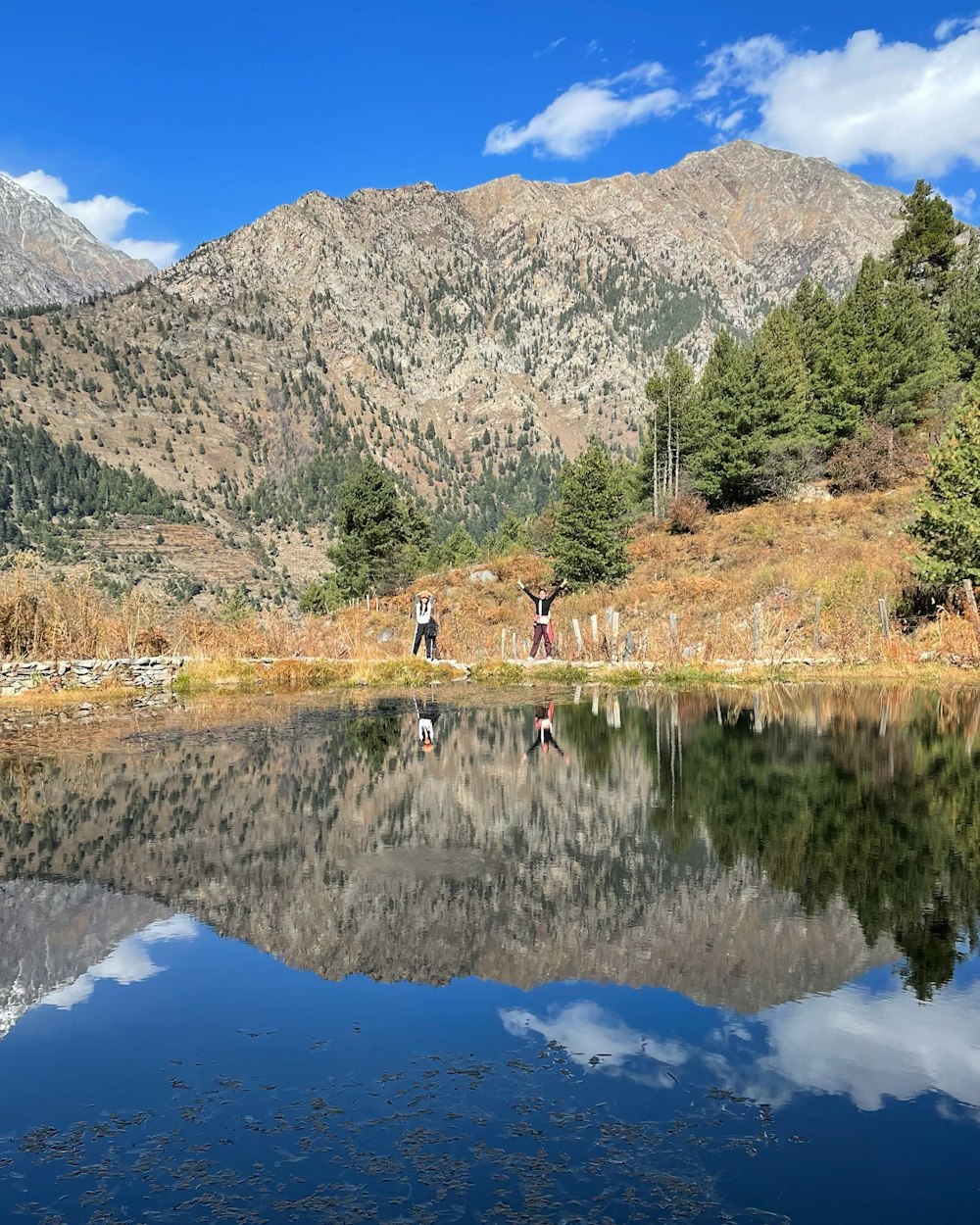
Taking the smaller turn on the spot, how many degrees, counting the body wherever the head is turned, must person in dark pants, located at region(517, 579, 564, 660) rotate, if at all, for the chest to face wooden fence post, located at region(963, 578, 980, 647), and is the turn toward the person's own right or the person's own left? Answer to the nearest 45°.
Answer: approximately 90° to the person's own left

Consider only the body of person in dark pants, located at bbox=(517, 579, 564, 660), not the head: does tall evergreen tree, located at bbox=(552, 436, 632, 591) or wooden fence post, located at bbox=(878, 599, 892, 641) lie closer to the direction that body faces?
the wooden fence post

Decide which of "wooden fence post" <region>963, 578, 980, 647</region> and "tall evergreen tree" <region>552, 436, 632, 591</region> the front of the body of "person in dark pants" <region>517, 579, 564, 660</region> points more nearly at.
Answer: the wooden fence post

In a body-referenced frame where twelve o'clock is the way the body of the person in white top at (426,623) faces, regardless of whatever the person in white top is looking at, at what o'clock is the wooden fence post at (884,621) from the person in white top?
The wooden fence post is roughly at 9 o'clock from the person in white top.

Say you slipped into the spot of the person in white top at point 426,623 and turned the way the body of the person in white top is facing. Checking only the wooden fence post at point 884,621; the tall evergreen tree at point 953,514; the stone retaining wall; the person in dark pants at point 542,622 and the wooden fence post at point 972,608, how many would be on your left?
4

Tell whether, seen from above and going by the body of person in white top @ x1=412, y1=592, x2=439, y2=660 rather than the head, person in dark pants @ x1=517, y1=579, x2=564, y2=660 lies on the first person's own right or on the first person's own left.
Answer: on the first person's own left

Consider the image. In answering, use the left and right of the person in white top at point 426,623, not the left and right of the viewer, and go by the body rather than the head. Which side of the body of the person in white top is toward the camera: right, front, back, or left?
front

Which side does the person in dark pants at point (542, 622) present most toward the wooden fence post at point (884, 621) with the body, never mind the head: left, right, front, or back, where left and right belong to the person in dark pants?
left

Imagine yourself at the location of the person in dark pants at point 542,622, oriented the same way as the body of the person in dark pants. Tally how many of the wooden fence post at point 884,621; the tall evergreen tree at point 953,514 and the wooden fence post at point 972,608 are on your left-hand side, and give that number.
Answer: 3

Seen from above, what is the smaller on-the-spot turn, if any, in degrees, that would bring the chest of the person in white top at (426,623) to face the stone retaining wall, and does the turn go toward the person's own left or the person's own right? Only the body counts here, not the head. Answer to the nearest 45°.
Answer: approximately 90° to the person's own right

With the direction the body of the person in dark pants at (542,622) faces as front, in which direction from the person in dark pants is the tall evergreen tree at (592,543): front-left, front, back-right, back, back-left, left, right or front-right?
back

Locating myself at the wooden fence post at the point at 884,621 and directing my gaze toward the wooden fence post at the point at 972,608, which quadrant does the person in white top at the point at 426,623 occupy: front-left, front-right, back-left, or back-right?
back-right

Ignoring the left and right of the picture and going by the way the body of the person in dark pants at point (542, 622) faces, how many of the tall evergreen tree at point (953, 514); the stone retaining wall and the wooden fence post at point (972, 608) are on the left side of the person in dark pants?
2

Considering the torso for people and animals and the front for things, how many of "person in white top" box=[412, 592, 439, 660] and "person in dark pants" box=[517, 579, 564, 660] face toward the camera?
2
